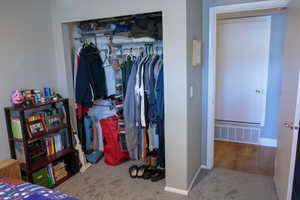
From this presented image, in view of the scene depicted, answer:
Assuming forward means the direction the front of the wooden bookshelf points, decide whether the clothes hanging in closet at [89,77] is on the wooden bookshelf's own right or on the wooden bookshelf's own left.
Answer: on the wooden bookshelf's own left

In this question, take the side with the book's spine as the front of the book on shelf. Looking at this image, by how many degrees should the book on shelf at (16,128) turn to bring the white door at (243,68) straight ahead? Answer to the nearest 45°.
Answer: approximately 90° to its left

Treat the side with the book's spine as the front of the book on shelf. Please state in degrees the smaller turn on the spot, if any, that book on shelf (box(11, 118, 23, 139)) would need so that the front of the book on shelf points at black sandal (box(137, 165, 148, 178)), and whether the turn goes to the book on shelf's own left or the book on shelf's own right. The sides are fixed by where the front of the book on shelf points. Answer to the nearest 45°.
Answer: approximately 90° to the book on shelf's own left

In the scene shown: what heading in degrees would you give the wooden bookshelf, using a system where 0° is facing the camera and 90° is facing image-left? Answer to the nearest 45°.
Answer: approximately 315°

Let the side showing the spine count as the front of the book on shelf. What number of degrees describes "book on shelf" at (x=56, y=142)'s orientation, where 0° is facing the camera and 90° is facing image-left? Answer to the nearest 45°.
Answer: approximately 315°

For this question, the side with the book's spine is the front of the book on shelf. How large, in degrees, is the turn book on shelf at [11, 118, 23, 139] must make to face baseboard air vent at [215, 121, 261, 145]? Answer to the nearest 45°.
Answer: approximately 90° to its left
